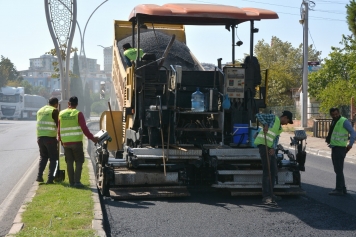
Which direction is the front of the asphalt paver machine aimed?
away from the camera

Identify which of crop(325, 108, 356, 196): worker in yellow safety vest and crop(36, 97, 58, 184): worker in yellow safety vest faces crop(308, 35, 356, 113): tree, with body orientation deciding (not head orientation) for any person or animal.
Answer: crop(36, 97, 58, 184): worker in yellow safety vest

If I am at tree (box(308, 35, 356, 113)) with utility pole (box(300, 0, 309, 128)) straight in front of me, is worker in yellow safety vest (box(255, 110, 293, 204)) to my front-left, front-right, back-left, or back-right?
front-left

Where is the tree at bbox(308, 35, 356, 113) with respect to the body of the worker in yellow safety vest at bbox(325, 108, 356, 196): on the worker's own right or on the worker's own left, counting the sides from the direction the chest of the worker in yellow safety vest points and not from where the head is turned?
on the worker's own right

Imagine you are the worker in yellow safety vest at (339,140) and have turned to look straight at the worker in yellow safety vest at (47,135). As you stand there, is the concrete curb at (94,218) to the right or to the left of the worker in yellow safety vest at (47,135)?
left

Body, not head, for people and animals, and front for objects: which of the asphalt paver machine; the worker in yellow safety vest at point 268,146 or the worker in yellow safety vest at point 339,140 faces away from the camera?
the asphalt paver machine

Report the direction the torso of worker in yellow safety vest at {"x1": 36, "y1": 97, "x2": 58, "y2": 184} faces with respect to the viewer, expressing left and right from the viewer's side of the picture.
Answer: facing away from the viewer and to the right of the viewer

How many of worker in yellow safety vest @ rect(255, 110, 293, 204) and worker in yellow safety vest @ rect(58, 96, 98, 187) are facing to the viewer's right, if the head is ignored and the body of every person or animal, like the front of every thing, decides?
1

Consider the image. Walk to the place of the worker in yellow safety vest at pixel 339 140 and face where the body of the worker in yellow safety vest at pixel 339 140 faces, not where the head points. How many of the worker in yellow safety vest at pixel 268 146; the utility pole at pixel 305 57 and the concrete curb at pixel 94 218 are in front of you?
2

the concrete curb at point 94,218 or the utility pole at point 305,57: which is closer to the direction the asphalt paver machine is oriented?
the utility pole

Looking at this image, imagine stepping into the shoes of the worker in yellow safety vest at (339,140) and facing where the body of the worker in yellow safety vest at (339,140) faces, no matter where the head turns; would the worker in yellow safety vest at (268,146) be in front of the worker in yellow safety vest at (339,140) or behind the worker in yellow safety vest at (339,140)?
in front
